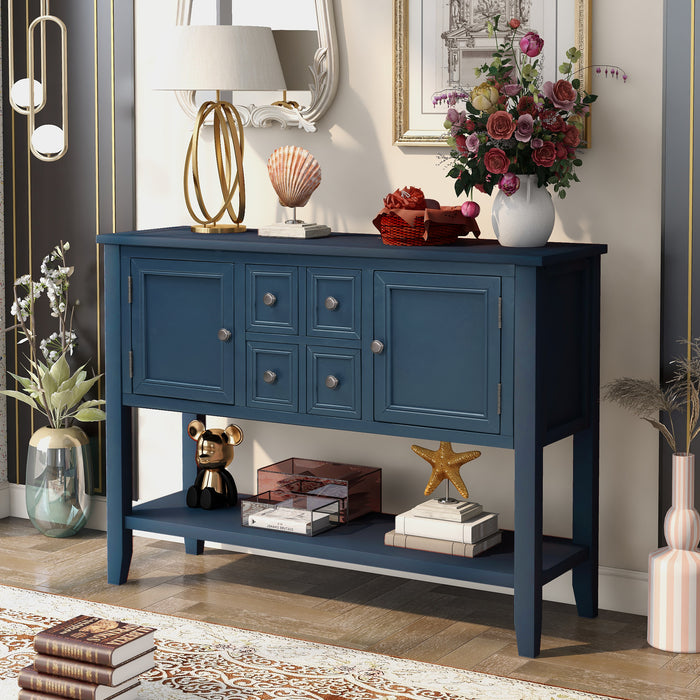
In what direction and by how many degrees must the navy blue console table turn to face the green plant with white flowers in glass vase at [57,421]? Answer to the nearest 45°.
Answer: approximately 90° to its right

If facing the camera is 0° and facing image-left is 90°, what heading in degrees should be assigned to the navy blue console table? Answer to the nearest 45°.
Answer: approximately 45°

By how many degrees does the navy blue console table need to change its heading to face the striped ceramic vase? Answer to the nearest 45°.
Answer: approximately 135° to its left
